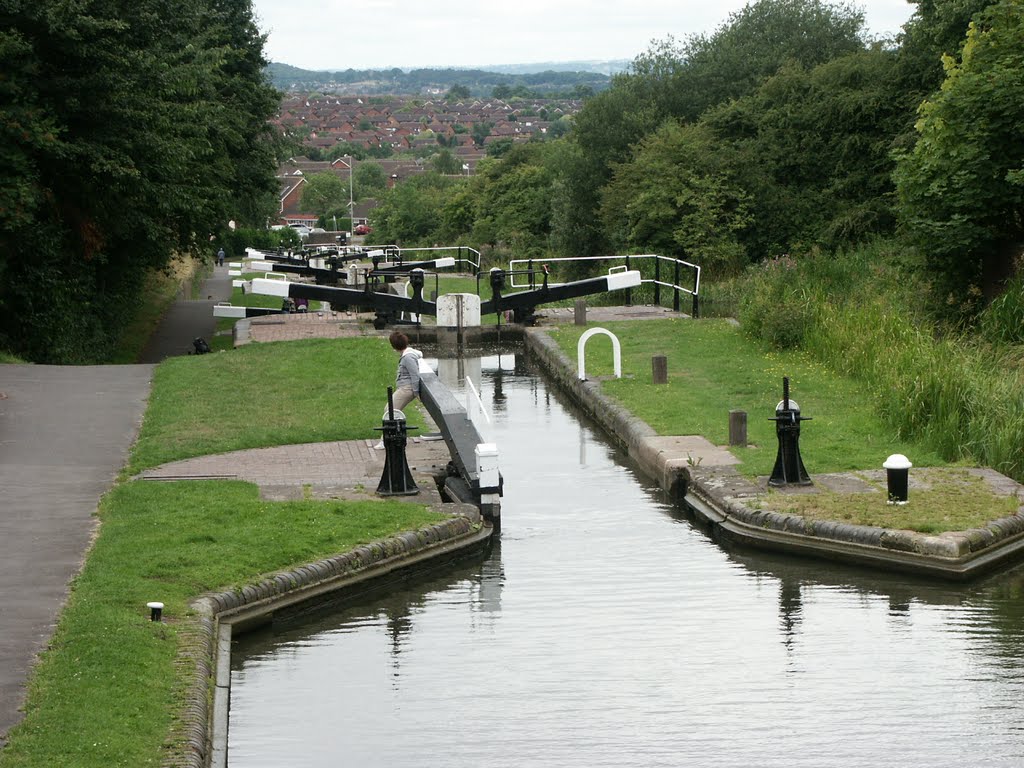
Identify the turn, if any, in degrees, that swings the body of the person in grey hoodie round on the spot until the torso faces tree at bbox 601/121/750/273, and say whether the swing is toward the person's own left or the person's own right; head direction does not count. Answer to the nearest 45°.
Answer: approximately 90° to the person's own right

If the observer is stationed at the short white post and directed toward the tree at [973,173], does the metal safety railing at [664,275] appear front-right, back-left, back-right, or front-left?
front-left

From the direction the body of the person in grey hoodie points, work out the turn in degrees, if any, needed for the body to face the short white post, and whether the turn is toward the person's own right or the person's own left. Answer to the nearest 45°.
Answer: approximately 90° to the person's own left

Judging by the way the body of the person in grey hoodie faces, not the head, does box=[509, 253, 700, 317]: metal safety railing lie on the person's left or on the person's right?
on the person's right

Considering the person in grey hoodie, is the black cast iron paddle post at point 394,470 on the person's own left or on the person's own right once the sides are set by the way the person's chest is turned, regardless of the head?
on the person's own left
